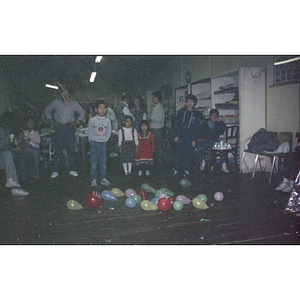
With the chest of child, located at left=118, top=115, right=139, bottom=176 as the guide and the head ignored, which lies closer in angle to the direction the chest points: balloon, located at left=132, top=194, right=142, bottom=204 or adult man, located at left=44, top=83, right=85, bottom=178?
the balloon

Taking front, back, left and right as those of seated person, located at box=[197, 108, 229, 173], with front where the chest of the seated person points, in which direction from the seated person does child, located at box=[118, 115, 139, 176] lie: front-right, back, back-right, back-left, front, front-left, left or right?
front-right

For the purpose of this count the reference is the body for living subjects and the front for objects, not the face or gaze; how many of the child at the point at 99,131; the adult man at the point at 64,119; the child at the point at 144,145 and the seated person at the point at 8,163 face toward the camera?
3

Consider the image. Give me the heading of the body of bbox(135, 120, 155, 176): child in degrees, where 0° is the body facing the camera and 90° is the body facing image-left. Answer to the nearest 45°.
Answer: approximately 0°

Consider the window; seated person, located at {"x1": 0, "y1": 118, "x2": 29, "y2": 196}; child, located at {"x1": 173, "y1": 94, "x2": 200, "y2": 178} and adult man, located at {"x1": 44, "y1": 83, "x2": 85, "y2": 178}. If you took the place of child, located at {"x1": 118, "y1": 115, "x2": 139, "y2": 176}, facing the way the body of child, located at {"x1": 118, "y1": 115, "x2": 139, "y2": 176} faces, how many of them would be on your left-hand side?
2

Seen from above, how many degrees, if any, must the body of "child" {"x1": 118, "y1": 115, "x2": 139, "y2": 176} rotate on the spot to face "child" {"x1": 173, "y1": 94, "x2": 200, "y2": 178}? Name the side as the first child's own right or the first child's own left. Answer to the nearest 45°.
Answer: approximately 90° to the first child's own left

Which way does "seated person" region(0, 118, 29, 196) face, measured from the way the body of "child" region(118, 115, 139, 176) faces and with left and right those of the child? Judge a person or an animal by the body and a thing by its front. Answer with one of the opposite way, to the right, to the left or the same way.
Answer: to the left

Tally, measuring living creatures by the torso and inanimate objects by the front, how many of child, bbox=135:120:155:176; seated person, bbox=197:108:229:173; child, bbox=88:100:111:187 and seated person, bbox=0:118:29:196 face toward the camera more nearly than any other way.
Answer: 3

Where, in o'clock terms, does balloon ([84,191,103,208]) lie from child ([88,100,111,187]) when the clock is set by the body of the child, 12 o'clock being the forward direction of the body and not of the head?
The balloon is roughly at 12 o'clock from the child.

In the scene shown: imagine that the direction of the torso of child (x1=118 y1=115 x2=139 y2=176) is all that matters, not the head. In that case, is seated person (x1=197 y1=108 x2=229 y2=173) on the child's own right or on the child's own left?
on the child's own left

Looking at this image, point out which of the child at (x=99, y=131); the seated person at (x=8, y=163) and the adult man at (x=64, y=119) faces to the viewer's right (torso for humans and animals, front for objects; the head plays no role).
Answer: the seated person
